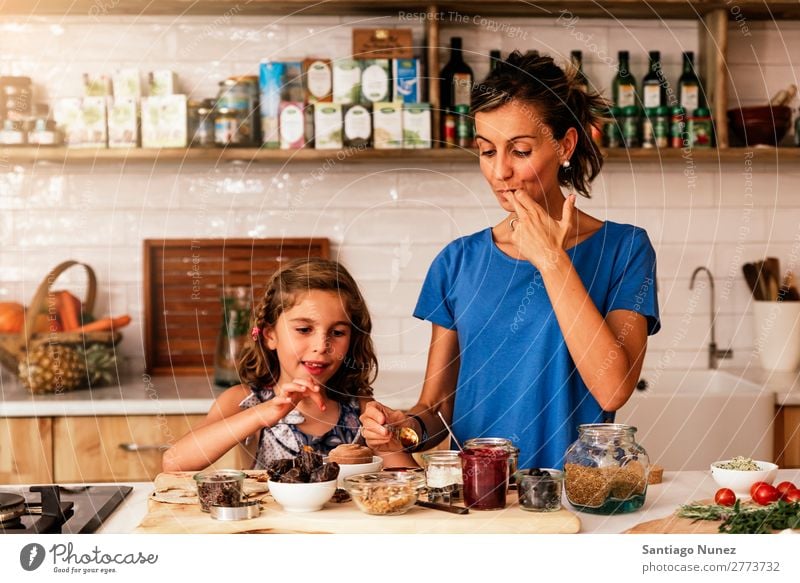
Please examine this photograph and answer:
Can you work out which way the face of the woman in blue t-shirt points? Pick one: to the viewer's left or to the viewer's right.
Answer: to the viewer's left

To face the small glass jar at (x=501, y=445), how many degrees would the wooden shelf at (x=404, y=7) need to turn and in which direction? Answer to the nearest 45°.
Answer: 0° — it already faces it

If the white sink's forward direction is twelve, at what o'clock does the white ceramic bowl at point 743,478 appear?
The white ceramic bowl is roughly at 12 o'clock from the white sink.

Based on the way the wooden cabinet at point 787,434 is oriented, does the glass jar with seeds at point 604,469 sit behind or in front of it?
in front

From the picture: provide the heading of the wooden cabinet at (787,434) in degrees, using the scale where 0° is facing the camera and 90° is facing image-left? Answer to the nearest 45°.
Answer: approximately 0°

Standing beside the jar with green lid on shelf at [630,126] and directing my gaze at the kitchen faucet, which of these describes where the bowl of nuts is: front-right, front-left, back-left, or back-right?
back-right

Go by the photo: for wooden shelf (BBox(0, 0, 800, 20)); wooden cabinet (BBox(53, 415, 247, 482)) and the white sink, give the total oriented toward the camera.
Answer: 3

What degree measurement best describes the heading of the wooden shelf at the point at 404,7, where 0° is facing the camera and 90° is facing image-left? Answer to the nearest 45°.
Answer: approximately 0°

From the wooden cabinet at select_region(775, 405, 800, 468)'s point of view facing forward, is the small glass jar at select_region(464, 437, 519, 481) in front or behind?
in front

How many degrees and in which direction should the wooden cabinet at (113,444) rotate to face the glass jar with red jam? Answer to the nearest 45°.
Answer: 0° — it already faces it
